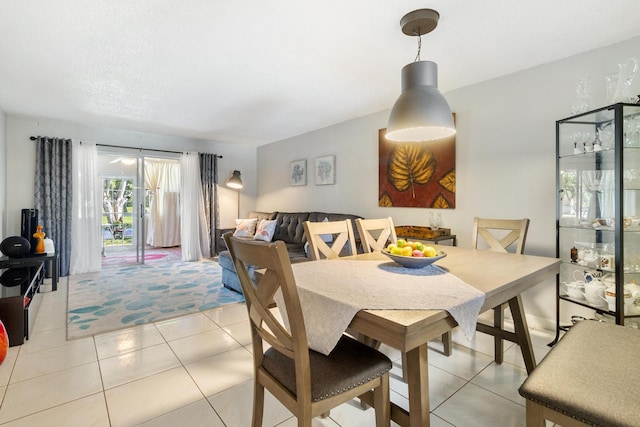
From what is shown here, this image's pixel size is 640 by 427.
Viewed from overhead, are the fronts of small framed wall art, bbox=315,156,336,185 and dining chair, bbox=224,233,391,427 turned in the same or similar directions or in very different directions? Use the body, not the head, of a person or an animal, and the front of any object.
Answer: very different directions

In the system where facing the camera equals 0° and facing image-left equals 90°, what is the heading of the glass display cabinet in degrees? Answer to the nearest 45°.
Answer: approximately 45°

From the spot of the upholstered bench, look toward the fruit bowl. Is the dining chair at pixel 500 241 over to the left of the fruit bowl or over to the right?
right

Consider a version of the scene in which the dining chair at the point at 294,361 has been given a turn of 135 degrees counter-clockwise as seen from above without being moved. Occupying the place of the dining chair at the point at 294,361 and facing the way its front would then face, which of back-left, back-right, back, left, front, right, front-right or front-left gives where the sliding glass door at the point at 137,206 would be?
front-right

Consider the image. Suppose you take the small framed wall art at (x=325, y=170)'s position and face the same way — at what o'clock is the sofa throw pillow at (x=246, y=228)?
The sofa throw pillow is roughly at 2 o'clock from the small framed wall art.

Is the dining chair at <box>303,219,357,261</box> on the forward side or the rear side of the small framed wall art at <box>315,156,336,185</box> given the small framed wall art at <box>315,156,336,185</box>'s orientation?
on the forward side

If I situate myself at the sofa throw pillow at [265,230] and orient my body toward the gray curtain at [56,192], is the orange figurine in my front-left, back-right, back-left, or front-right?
front-left

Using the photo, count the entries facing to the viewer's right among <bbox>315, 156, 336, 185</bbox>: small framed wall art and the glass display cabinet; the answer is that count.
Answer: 0

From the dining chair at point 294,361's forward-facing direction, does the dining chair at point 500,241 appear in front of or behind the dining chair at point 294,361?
in front

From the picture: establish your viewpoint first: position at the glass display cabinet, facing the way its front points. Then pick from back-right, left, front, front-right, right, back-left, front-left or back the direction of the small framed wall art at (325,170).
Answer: front-right

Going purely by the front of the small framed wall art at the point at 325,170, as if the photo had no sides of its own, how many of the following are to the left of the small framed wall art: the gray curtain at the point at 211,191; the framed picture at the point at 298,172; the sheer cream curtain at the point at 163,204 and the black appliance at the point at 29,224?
0

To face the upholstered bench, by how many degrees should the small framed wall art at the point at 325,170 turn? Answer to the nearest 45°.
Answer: approximately 45° to its left

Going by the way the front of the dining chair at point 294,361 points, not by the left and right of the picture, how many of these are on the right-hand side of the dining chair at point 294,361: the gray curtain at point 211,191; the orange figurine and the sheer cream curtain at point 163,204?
0

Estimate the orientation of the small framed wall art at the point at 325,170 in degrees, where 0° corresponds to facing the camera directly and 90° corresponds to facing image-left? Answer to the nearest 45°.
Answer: approximately 45°

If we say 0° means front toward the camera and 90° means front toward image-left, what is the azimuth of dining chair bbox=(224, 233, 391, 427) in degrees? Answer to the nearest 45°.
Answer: approximately 225°

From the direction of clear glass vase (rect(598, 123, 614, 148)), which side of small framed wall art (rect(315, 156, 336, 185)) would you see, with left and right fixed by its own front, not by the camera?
left

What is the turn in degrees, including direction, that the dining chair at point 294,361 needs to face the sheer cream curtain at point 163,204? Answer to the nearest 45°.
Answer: approximately 90° to its left

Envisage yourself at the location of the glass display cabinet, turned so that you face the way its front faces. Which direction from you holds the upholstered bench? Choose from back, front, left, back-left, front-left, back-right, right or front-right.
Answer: front-left

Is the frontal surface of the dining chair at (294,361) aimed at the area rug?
no
